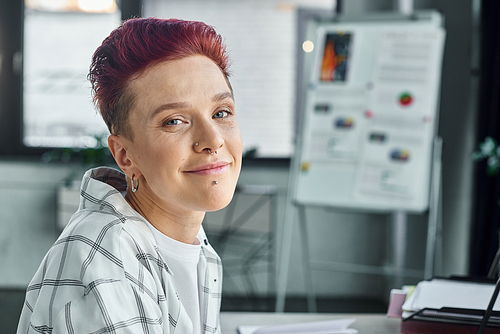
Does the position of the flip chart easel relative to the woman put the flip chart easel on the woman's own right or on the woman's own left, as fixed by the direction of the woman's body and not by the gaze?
on the woman's own left

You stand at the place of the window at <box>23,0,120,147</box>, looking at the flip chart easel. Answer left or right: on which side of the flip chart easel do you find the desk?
right

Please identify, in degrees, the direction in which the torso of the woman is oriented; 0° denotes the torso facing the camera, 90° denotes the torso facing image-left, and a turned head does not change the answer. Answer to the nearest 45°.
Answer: approximately 315°
